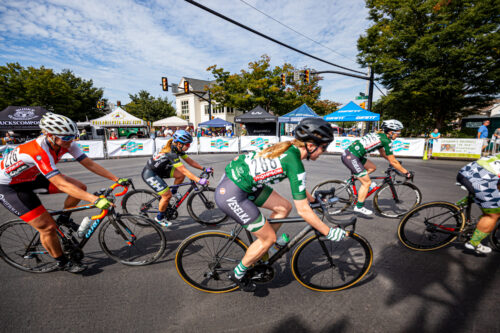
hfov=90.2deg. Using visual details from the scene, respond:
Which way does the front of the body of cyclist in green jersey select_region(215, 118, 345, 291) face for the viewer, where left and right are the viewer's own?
facing to the right of the viewer

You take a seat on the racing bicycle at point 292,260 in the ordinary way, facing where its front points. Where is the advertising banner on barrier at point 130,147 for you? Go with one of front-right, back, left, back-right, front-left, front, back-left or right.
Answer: back-left

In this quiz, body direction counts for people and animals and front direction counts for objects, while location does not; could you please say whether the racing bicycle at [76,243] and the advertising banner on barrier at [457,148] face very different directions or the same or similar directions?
very different directions

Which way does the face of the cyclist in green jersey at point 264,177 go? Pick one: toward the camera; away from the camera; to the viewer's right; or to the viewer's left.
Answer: to the viewer's right

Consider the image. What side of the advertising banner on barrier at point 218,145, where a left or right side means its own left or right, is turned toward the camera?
front

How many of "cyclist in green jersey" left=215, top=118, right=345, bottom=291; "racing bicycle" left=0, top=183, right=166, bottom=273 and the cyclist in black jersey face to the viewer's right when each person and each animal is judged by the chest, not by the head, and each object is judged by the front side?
3

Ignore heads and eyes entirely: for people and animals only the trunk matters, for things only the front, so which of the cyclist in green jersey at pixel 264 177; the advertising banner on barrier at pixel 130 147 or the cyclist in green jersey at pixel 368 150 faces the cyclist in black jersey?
the advertising banner on barrier

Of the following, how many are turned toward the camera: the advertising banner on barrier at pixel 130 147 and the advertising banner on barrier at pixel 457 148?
2

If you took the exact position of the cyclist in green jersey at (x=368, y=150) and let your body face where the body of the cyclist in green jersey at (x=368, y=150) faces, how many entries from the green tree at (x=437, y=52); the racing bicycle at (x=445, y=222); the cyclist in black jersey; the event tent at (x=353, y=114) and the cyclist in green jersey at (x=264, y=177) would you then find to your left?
2

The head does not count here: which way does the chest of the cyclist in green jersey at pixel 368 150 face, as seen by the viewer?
to the viewer's right

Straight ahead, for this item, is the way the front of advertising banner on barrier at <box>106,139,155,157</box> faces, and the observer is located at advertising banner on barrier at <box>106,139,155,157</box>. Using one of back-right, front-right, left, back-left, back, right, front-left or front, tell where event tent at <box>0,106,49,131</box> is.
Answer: back-right

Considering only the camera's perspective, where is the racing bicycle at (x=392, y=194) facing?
facing to the right of the viewer
